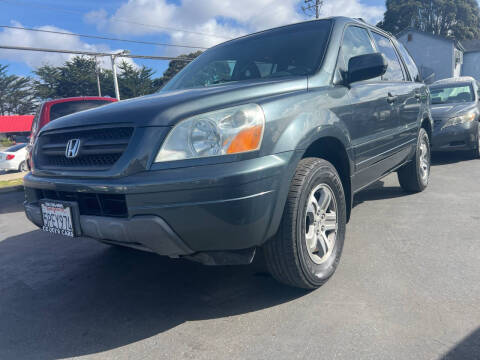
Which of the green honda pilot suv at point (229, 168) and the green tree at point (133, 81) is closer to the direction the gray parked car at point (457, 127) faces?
the green honda pilot suv

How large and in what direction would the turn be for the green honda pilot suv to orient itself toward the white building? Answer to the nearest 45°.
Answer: approximately 180°

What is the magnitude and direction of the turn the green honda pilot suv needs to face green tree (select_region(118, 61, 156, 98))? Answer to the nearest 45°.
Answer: approximately 135° to its right

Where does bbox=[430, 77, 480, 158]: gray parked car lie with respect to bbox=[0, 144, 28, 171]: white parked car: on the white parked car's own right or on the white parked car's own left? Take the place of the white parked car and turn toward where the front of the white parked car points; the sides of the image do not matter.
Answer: on the white parked car's own right

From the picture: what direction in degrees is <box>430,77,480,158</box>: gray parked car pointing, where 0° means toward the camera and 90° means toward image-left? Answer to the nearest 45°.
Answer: approximately 45°

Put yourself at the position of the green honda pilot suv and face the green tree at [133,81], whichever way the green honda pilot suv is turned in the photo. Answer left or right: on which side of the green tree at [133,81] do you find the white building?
right

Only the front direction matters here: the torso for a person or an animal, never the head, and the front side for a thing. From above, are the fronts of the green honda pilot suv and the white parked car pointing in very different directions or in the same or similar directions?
very different directions

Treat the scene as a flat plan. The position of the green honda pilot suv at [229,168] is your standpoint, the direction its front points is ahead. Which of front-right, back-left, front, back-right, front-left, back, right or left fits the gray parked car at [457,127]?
back

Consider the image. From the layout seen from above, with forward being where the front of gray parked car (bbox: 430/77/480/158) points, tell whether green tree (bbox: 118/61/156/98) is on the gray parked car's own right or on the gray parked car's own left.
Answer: on the gray parked car's own right
